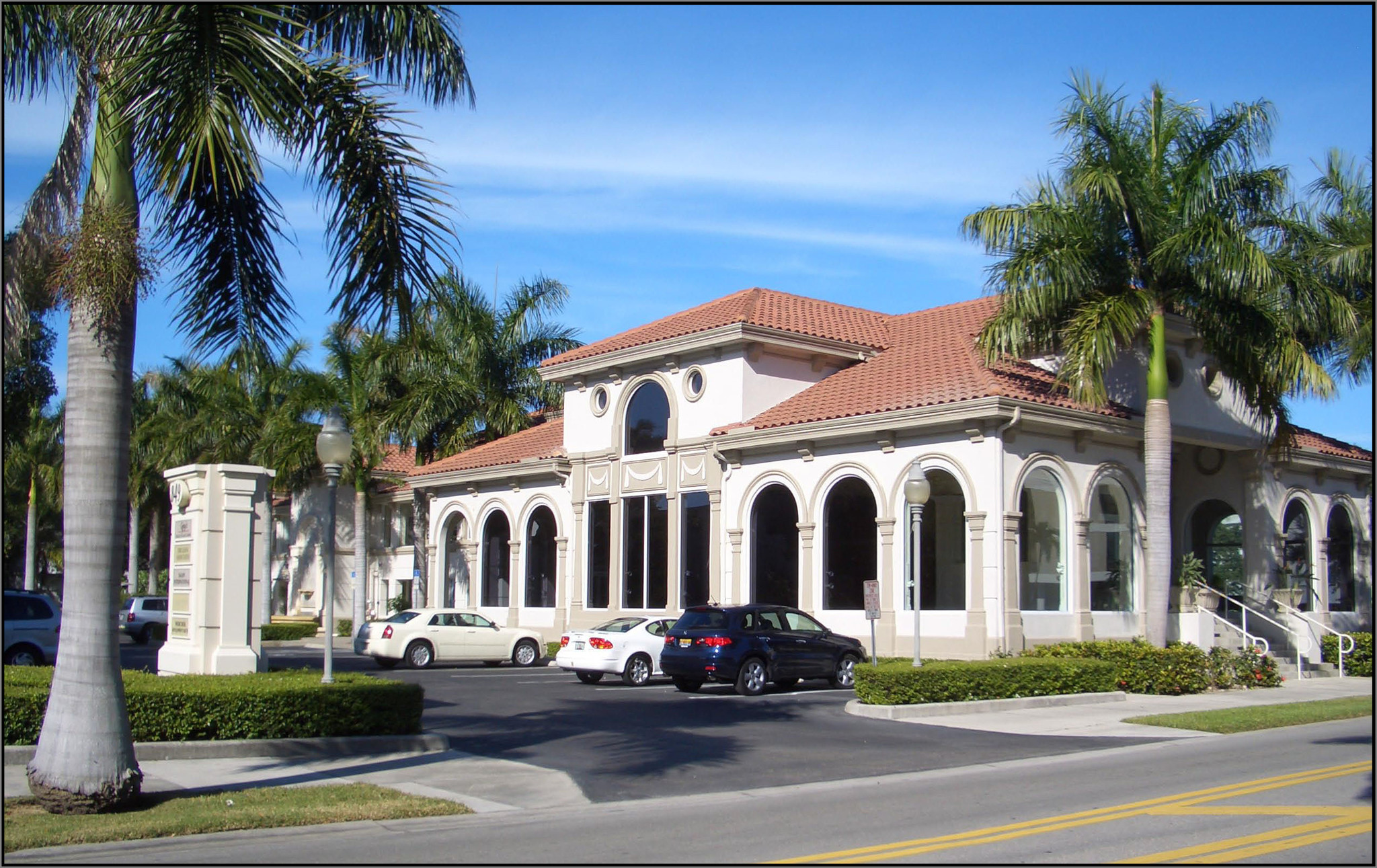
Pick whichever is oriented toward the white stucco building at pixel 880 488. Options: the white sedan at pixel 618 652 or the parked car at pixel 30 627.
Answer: the white sedan

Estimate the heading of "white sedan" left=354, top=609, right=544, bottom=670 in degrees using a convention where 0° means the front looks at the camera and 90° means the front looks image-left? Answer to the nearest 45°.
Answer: approximately 225°

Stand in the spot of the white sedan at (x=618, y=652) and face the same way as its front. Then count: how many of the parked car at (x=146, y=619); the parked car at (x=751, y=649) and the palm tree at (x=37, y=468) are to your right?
1

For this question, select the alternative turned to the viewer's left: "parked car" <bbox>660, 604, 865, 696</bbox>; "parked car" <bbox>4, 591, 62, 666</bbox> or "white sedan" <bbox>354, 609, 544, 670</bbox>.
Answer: "parked car" <bbox>4, 591, 62, 666</bbox>

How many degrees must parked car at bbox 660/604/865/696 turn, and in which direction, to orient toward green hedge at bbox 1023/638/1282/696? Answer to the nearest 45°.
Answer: approximately 45° to its right

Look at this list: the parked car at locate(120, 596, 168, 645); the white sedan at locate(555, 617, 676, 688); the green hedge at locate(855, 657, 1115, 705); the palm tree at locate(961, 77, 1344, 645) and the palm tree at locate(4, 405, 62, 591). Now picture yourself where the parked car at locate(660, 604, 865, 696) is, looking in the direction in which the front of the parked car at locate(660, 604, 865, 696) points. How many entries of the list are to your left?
3

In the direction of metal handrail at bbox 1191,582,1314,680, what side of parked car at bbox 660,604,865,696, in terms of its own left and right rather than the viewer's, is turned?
front

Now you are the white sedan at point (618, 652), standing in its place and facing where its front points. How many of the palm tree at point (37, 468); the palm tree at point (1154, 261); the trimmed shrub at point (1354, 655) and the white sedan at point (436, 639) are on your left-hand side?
2

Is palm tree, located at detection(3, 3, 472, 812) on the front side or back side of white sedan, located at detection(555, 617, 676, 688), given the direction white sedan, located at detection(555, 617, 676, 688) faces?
on the back side

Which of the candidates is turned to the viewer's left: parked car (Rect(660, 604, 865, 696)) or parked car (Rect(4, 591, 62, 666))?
parked car (Rect(4, 591, 62, 666))

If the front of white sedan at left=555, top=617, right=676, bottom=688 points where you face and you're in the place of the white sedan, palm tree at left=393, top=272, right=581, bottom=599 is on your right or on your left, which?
on your left

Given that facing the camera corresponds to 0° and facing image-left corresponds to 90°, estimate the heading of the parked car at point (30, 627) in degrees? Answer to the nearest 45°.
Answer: approximately 90°

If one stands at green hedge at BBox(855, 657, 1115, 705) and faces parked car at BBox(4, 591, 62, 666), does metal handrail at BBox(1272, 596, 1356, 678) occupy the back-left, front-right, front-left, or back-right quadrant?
back-right

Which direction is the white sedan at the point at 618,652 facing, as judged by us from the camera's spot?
facing away from the viewer and to the right of the viewer

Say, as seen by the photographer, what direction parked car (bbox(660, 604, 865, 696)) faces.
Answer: facing away from the viewer and to the right of the viewer
